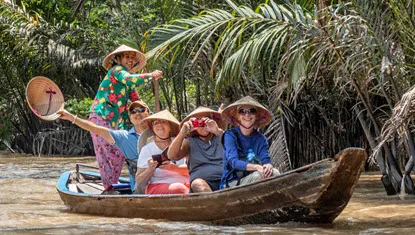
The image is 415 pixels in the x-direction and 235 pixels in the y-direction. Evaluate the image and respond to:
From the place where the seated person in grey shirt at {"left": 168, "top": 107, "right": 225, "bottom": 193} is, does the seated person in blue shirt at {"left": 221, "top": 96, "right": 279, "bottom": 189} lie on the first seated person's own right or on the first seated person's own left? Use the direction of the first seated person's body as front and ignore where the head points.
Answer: on the first seated person's own left

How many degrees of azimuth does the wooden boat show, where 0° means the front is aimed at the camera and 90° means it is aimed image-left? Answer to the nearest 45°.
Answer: approximately 270°
